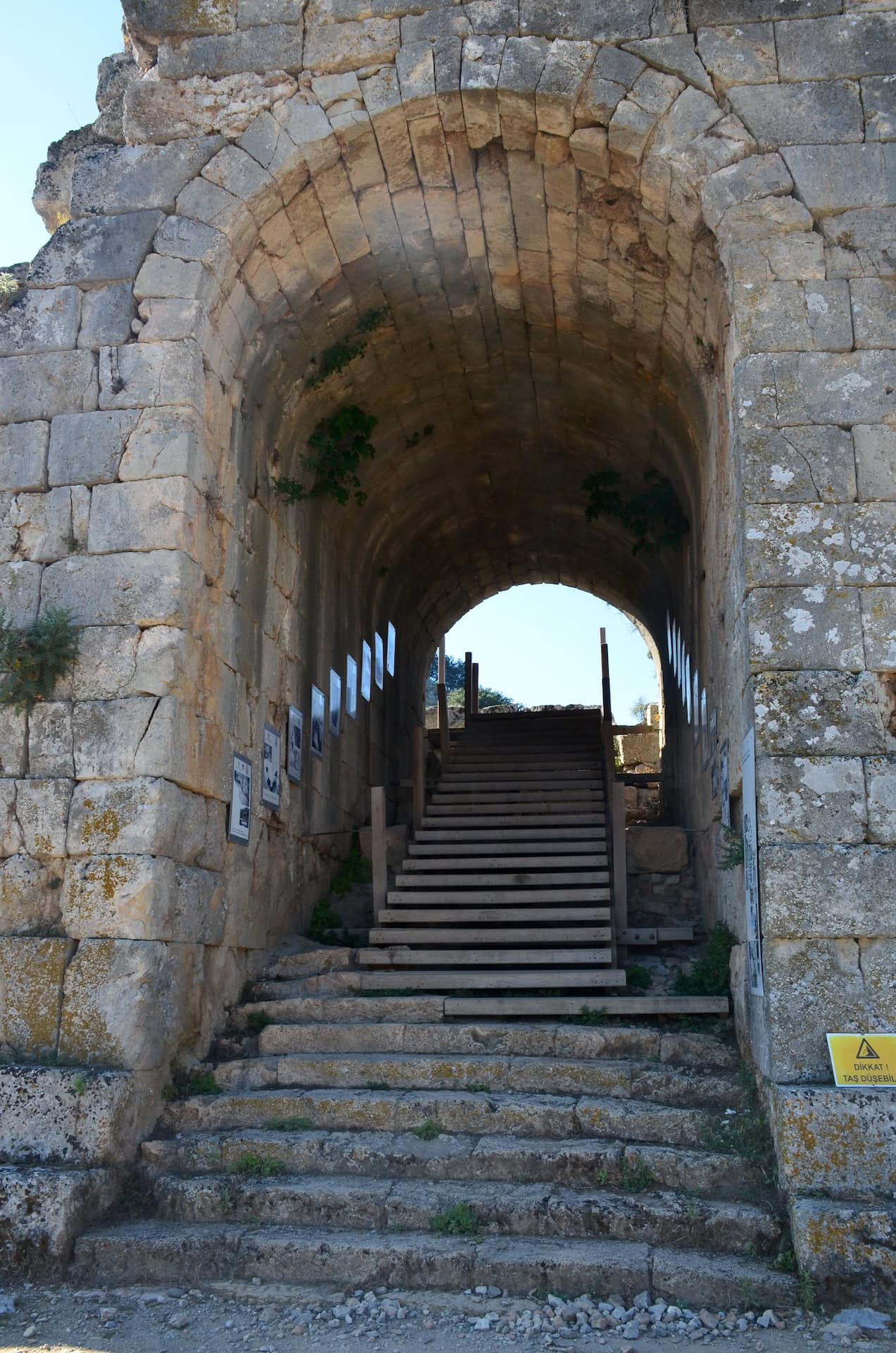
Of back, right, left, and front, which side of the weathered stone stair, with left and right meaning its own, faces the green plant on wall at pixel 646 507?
back

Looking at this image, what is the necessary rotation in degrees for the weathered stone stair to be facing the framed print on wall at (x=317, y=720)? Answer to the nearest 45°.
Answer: approximately 180°

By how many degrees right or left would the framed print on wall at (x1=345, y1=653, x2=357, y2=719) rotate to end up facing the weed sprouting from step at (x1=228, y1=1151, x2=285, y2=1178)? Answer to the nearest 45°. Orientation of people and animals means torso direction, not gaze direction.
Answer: approximately 90° to its right

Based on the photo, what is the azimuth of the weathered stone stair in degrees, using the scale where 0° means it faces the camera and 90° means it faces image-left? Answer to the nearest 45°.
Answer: approximately 0°

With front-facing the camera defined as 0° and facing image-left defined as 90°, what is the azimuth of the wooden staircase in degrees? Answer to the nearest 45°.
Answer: approximately 0°

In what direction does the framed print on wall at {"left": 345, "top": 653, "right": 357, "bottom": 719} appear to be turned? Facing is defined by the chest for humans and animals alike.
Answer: to the viewer's right
